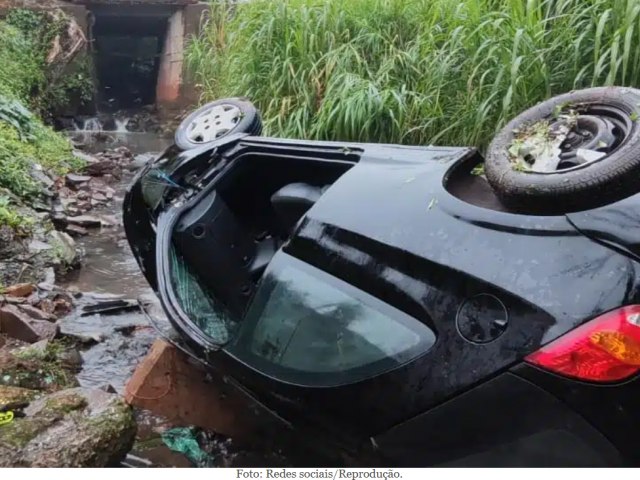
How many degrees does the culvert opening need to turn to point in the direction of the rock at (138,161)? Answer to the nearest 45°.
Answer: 0° — it already faces it

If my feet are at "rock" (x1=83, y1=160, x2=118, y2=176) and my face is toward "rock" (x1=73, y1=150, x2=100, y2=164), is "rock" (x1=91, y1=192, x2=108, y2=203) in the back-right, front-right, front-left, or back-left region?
back-left

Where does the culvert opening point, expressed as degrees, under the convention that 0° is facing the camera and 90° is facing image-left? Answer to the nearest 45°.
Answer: approximately 0°

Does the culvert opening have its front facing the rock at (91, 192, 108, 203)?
yes

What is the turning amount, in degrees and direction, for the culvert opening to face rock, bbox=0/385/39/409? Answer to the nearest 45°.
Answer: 0° — it already faces it

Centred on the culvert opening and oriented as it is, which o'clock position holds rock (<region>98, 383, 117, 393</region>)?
The rock is roughly at 12 o'clock from the culvert opening.

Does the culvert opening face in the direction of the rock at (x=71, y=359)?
yes

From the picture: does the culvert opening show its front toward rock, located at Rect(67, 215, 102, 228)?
yes

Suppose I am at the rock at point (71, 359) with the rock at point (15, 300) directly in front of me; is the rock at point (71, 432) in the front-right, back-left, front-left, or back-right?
back-left

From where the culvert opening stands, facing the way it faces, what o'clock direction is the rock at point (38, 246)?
The rock is roughly at 12 o'clock from the culvert opening.

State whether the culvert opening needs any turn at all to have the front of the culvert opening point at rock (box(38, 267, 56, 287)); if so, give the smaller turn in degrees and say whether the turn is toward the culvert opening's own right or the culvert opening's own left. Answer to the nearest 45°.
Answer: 0° — it already faces it

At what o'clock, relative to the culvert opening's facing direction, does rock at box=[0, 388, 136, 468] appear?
The rock is roughly at 12 o'clock from the culvert opening.
